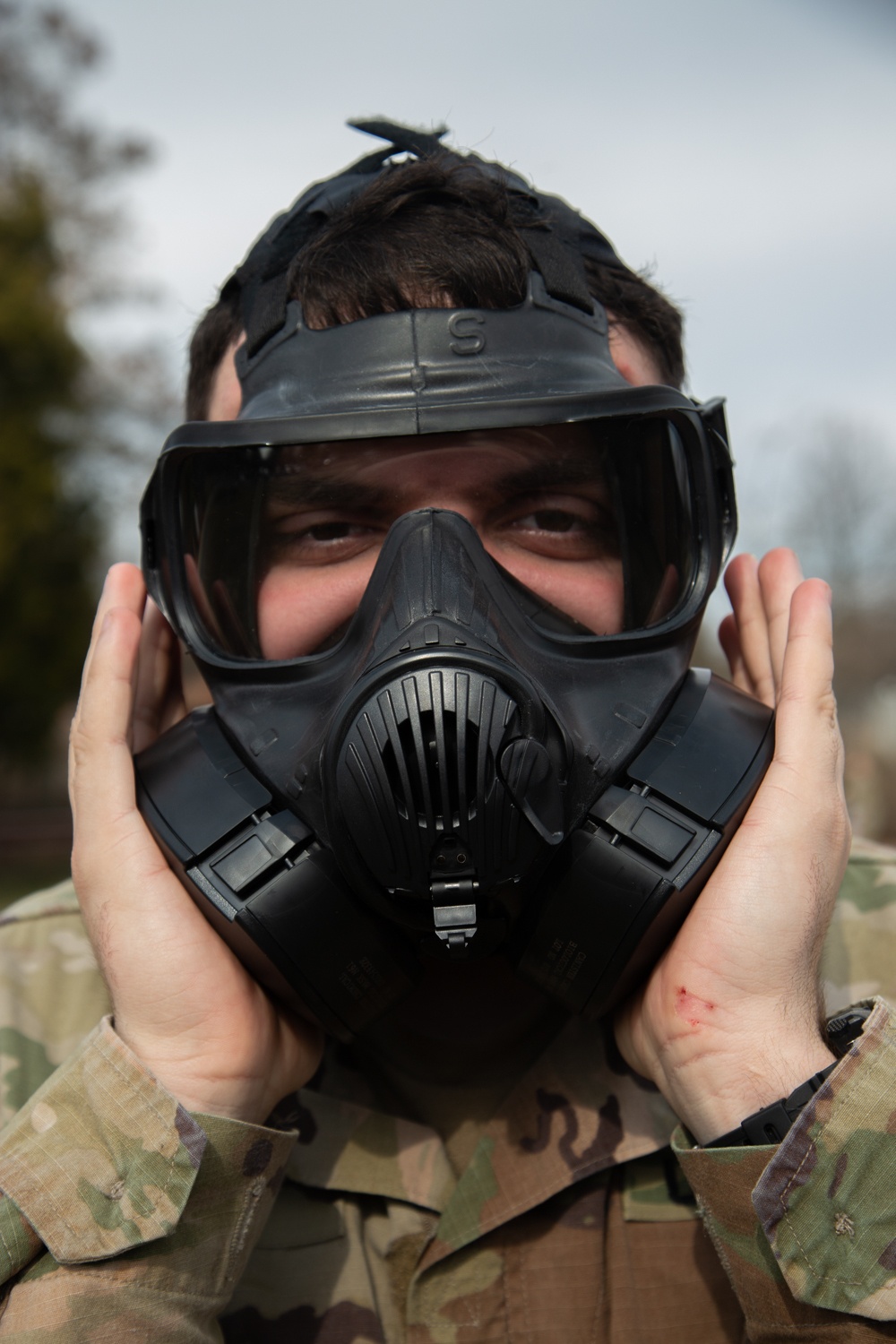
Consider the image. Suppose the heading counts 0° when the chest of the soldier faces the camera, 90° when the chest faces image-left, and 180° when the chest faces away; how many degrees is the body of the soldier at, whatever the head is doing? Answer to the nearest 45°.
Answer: approximately 0°

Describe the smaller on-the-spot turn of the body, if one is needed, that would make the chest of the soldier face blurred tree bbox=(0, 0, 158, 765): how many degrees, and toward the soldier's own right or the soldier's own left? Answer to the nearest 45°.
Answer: approximately 180°
